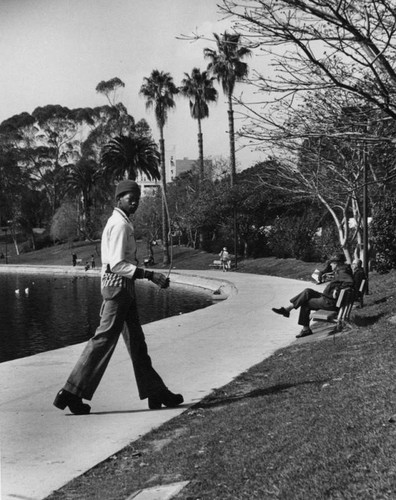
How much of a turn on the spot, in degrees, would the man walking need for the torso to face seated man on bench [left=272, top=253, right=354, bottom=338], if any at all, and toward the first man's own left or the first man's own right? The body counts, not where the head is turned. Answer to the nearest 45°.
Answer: approximately 45° to the first man's own left

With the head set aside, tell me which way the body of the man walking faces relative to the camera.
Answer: to the viewer's right

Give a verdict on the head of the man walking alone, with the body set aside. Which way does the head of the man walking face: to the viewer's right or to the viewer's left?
to the viewer's right

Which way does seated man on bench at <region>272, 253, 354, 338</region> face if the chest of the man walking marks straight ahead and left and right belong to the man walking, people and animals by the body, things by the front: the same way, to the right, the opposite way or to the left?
the opposite way

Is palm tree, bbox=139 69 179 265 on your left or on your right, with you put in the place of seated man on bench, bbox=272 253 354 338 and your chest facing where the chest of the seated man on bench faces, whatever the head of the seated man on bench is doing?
on your right

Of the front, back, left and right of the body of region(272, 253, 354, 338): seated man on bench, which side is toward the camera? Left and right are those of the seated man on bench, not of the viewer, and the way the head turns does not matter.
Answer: left

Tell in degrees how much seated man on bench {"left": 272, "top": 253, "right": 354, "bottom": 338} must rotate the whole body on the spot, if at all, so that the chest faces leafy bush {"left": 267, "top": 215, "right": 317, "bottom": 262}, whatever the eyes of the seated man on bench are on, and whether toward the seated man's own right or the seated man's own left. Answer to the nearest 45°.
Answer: approximately 90° to the seated man's own right

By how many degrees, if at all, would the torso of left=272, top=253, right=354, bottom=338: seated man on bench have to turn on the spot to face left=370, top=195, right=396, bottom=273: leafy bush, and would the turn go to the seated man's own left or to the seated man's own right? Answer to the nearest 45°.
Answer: approximately 90° to the seated man's own right

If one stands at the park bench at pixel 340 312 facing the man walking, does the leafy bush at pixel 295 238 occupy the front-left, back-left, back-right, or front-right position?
back-right

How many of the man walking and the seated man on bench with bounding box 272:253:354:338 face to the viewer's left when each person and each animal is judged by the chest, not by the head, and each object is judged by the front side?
1

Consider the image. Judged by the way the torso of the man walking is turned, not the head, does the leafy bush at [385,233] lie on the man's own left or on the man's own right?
on the man's own left
